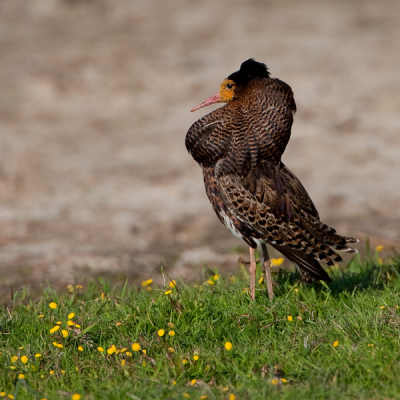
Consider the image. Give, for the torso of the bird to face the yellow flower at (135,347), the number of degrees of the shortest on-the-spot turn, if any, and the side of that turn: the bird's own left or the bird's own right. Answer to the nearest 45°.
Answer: approximately 45° to the bird's own left

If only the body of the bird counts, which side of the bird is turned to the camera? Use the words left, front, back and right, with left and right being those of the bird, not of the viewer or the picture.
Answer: left
